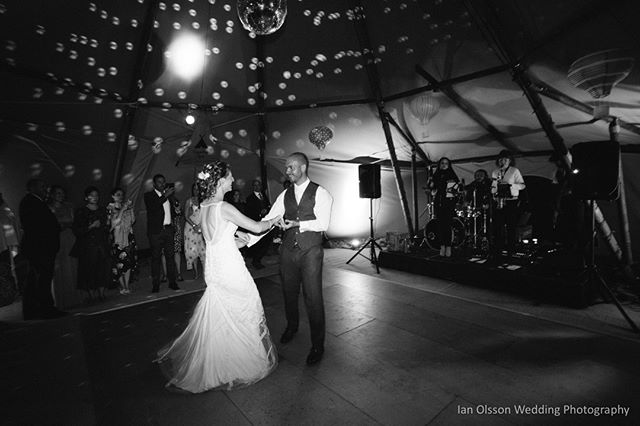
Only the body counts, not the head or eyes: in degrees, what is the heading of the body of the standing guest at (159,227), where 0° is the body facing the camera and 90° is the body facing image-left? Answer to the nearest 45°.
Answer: approximately 315°

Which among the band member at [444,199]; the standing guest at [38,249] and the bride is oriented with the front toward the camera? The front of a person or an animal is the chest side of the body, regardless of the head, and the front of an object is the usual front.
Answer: the band member

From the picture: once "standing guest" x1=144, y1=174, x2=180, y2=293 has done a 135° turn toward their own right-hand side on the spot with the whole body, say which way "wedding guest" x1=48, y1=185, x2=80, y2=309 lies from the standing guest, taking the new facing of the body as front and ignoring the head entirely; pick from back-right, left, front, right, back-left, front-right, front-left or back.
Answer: front

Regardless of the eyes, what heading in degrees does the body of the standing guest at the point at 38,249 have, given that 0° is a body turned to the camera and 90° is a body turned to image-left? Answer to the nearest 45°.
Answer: approximately 270°

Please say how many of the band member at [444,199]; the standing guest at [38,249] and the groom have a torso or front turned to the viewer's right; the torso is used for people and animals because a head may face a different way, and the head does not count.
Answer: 1

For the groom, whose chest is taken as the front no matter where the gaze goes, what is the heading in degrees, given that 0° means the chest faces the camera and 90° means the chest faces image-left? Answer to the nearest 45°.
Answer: approximately 45°

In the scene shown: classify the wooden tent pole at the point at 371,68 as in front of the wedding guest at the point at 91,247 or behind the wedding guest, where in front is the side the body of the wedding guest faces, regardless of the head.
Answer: in front

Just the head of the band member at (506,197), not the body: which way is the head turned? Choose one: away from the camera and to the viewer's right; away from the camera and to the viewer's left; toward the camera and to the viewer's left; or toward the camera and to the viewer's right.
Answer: toward the camera and to the viewer's left

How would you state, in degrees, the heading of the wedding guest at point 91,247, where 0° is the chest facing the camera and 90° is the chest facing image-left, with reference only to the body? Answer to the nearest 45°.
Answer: approximately 315°

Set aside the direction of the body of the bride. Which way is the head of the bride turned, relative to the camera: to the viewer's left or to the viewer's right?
to the viewer's right

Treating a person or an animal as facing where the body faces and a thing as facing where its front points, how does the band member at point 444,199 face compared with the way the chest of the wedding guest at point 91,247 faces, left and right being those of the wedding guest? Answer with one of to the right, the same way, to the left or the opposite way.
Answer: to the right

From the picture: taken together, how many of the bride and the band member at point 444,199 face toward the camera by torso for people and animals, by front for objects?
1

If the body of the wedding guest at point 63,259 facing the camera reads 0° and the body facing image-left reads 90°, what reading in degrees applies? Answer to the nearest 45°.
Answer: approximately 315°

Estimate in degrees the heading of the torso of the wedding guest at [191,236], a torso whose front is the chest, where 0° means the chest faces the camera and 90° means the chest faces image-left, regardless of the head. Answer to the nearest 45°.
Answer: approximately 315°

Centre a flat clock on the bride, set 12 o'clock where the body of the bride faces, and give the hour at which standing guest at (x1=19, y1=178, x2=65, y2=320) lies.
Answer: The standing guest is roughly at 9 o'clock from the bride.
